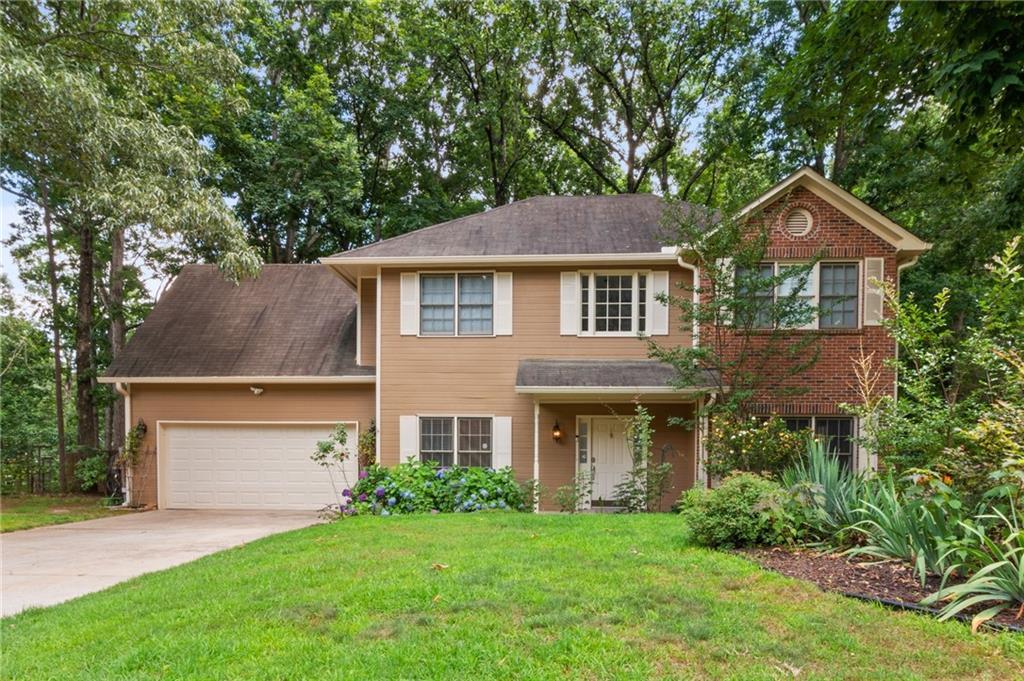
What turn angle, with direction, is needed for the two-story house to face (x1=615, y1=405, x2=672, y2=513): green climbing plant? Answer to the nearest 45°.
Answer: approximately 45° to its left

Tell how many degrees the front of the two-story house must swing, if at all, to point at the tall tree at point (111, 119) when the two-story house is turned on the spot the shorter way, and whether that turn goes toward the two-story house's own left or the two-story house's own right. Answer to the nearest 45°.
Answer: approximately 90° to the two-story house's own right

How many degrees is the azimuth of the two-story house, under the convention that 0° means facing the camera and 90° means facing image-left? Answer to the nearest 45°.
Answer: approximately 0°

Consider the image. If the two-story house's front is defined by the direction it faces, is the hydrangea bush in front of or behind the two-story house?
in front

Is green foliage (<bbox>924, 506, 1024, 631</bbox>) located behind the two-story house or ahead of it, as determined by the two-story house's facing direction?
ahead

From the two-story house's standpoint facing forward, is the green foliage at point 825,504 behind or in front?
in front

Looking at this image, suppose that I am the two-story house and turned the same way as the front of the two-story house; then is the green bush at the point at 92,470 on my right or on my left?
on my right

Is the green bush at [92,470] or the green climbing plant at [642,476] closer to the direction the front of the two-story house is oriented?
the green climbing plant
